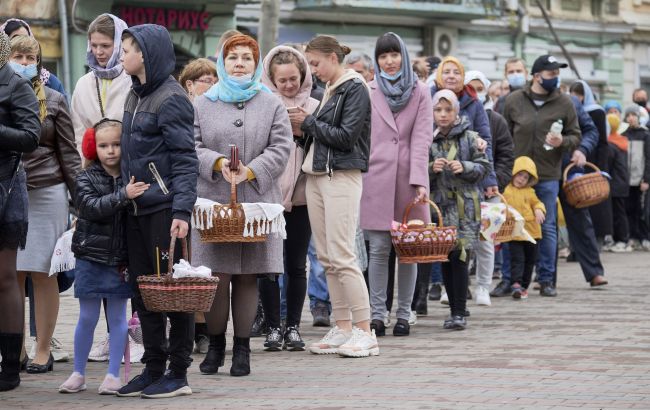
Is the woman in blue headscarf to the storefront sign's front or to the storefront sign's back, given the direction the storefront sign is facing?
to the front

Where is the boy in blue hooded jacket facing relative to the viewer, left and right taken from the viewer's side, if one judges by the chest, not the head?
facing to the left of the viewer

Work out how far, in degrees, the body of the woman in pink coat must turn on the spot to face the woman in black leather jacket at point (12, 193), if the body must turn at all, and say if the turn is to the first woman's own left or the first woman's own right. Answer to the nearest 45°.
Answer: approximately 45° to the first woman's own right

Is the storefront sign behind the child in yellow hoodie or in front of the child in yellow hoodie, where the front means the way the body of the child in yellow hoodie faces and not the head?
behind

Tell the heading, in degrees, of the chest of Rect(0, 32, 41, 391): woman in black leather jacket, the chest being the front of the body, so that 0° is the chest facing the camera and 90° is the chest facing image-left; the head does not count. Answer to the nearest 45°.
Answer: approximately 45°

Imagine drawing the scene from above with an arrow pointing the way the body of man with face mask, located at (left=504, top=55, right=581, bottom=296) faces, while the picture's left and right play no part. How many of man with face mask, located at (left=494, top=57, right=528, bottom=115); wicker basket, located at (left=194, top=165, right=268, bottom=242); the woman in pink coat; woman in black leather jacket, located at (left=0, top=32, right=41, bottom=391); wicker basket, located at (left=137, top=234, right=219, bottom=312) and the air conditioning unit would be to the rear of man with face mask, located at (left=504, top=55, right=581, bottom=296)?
2

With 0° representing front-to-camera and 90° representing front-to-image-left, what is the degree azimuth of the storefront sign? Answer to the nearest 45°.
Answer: approximately 0°
